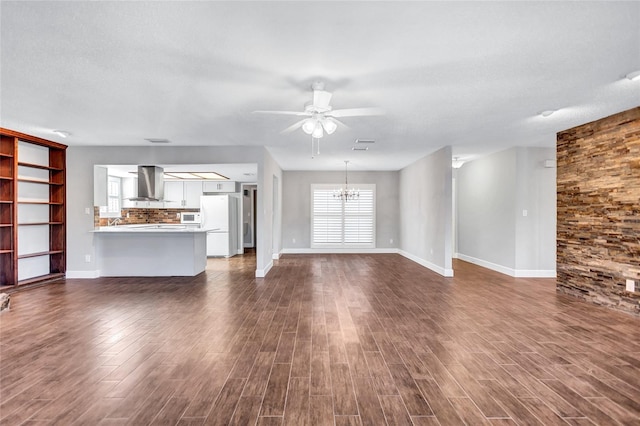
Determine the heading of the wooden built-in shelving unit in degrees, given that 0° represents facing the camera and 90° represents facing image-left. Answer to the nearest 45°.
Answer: approximately 315°

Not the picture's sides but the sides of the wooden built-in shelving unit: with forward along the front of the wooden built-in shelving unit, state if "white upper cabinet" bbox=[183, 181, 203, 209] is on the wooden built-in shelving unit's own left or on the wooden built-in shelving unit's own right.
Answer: on the wooden built-in shelving unit's own left

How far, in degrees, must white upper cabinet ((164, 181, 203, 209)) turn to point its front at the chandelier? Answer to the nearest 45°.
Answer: approximately 90° to its left

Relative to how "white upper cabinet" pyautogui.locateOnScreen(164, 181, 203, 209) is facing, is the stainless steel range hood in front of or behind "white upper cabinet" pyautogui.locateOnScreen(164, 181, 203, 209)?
in front

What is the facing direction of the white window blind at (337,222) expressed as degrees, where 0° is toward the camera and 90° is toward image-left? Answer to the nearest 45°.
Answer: approximately 0°

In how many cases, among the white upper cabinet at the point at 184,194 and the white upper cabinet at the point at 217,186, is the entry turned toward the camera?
2

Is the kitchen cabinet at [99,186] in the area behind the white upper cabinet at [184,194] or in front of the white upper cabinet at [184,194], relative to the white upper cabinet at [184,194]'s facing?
in front

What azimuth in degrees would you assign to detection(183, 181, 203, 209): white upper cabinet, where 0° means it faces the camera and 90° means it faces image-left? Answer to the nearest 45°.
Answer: approximately 0°

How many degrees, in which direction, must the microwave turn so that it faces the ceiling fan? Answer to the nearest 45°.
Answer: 0° — it already faces it
